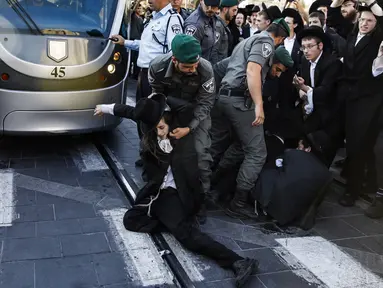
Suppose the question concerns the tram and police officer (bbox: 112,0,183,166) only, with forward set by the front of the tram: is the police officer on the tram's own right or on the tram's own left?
on the tram's own left

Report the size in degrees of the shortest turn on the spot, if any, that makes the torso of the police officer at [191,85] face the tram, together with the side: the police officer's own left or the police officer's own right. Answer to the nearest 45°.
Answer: approximately 135° to the police officer's own right

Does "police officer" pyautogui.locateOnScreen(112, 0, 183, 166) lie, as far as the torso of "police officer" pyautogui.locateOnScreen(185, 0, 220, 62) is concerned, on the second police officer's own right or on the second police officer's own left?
on the second police officer's own right

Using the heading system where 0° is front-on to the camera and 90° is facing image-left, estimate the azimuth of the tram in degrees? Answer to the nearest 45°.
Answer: approximately 0°

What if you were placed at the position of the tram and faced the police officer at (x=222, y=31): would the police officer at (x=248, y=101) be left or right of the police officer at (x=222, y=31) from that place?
right

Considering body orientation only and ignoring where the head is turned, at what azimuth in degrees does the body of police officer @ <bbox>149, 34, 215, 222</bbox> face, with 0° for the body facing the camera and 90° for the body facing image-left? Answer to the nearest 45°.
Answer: approximately 0°

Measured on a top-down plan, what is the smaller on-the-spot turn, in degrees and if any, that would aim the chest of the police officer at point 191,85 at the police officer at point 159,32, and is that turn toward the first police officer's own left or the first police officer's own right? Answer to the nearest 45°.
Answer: approximately 180°

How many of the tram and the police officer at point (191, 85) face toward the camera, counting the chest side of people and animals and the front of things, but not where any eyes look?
2
